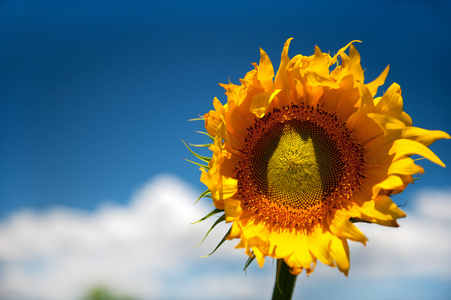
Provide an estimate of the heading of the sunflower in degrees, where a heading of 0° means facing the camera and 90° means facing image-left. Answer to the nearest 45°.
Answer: approximately 0°
